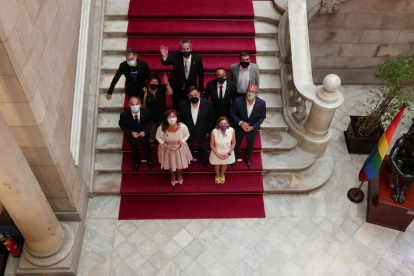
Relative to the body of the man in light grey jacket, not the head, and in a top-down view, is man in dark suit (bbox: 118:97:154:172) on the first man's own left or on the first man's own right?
on the first man's own right

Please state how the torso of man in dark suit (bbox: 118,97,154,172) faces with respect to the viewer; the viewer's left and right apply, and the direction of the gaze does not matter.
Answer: facing the viewer

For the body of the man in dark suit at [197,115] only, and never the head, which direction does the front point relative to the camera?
toward the camera

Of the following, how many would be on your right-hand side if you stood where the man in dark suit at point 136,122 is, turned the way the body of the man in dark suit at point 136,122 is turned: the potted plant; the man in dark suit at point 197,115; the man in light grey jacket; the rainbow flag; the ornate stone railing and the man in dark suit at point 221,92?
0

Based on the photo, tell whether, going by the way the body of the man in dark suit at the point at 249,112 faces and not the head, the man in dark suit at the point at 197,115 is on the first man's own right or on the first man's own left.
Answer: on the first man's own right

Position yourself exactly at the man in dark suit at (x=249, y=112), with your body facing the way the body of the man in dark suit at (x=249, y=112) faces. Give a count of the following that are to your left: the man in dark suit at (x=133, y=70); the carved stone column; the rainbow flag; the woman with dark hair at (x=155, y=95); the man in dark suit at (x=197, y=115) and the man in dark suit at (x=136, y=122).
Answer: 1

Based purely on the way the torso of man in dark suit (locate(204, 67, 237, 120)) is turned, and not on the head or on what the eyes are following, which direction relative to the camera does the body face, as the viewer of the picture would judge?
toward the camera

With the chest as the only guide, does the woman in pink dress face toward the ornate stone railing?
no

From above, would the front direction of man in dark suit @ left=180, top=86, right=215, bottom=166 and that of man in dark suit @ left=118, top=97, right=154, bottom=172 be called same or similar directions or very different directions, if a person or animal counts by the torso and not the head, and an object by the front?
same or similar directions

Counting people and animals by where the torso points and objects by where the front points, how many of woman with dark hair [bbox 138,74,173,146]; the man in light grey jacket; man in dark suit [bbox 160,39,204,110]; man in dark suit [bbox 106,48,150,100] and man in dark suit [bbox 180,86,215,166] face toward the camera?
5

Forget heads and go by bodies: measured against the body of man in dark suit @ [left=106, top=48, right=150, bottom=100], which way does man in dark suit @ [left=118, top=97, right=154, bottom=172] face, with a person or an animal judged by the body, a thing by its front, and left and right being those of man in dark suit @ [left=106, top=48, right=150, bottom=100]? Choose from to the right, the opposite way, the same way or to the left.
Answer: the same way

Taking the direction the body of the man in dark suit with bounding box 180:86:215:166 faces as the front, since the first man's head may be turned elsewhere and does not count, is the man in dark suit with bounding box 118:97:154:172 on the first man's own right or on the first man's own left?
on the first man's own right

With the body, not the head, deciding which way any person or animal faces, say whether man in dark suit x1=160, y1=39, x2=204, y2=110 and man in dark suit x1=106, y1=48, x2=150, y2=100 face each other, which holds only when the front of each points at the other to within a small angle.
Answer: no

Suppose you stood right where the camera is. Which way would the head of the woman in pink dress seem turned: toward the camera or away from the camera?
toward the camera

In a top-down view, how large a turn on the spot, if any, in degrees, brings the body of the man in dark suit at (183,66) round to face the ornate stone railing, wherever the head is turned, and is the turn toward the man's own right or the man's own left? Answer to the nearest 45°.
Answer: approximately 90° to the man's own left

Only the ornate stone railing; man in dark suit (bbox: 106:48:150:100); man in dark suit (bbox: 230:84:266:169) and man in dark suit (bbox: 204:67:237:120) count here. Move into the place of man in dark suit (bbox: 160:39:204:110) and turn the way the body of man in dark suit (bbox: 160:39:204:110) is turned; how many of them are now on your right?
1

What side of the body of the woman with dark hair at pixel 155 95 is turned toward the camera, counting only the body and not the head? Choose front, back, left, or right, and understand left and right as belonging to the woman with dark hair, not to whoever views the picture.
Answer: front

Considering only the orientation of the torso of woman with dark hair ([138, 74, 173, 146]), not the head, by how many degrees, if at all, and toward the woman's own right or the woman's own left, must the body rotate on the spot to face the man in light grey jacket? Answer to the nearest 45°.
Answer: approximately 90° to the woman's own left

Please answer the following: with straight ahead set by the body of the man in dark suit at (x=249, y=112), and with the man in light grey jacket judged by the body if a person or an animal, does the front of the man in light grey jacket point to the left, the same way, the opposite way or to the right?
the same way
